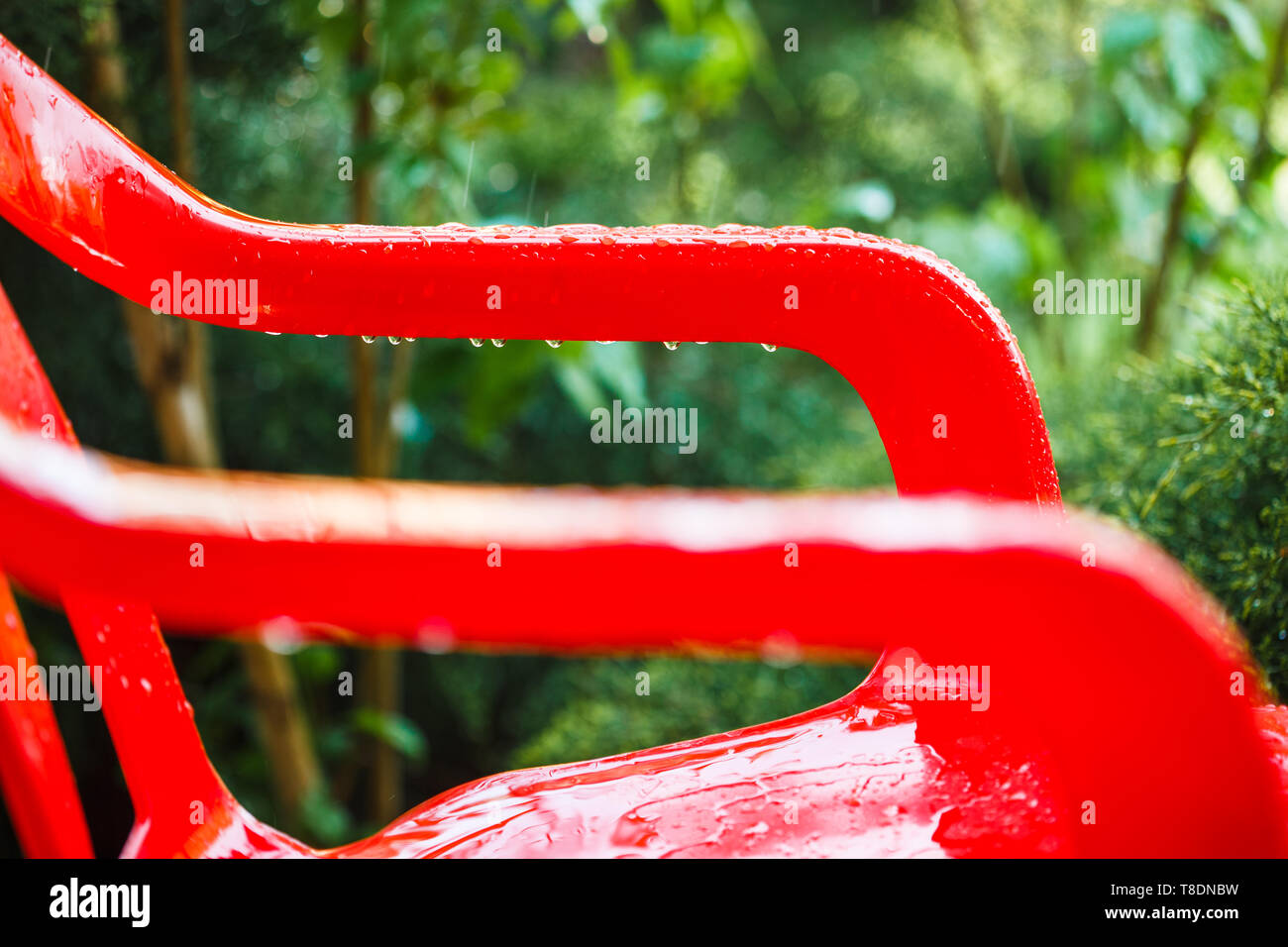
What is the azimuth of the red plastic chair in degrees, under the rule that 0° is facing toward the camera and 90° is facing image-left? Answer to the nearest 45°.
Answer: approximately 270°
